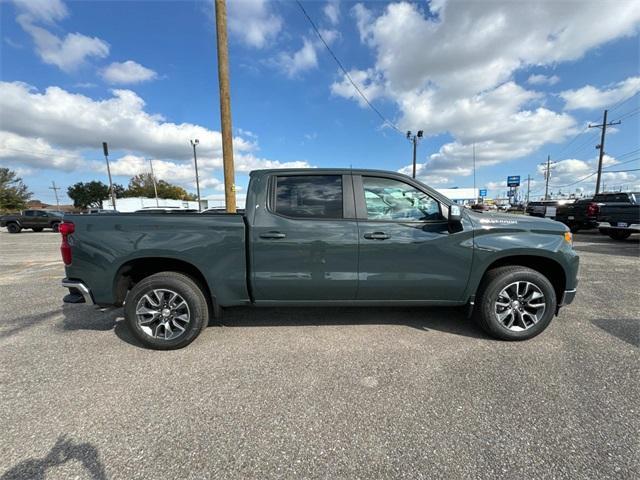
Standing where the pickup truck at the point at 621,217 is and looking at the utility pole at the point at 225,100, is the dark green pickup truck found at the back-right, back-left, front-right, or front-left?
front-left

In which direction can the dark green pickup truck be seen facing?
to the viewer's right

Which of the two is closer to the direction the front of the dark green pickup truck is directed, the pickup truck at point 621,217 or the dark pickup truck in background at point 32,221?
the pickup truck at point 621,217

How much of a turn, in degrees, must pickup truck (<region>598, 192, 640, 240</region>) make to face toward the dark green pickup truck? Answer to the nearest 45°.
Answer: approximately 135° to its right

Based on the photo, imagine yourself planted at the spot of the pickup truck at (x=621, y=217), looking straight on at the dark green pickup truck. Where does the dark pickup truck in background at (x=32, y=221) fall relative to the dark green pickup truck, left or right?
right

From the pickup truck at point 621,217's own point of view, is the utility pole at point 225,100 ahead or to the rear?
to the rear

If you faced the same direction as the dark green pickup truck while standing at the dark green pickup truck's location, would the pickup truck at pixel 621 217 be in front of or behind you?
in front

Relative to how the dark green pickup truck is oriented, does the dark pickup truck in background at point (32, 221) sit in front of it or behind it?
behind

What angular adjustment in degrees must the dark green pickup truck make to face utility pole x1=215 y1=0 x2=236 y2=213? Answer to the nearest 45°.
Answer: approximately 135° to its left
